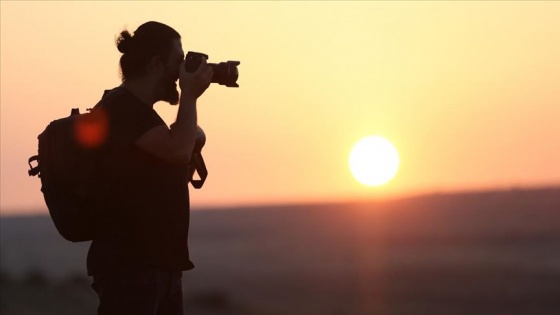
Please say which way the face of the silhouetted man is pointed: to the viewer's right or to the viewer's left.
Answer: to the viewer's right

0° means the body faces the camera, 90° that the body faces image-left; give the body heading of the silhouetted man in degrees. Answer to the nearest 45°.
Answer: approximately 270°
